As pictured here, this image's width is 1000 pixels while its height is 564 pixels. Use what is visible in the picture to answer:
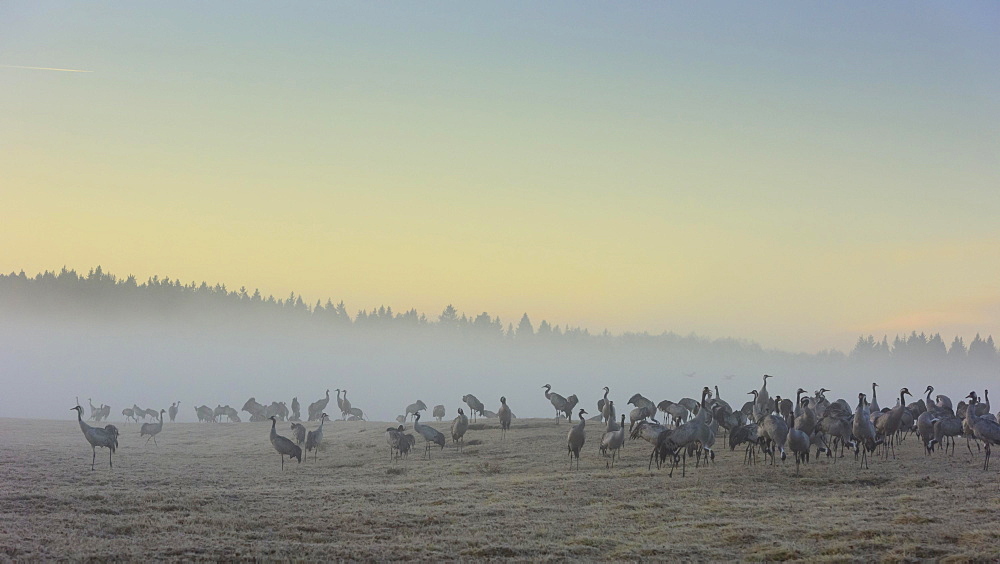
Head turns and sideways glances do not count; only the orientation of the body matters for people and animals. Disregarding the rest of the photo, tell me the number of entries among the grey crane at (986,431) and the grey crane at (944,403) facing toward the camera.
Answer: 0

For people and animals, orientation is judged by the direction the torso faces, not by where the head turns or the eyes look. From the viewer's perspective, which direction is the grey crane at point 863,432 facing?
toward the camera

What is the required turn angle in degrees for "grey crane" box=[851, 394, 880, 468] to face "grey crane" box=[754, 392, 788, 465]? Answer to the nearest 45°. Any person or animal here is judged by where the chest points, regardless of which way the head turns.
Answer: approximately 45° to its right

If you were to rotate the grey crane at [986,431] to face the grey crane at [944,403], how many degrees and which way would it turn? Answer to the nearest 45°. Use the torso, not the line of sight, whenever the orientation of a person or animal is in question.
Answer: approximately 90° to its right

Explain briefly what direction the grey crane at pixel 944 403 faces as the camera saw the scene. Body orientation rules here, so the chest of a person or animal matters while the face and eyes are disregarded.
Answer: facing to the left of the viewer

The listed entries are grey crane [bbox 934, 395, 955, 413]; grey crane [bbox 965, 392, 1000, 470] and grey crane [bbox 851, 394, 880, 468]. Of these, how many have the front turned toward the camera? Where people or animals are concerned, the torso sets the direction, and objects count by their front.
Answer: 1

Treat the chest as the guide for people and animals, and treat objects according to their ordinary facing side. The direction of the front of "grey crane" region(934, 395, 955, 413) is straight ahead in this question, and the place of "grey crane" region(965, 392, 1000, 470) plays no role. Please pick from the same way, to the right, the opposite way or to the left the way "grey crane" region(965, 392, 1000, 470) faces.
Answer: the same way

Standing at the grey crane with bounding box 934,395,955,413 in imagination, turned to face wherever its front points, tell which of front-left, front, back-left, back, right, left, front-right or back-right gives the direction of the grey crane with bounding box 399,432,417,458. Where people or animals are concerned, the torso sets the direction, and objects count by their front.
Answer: front-left

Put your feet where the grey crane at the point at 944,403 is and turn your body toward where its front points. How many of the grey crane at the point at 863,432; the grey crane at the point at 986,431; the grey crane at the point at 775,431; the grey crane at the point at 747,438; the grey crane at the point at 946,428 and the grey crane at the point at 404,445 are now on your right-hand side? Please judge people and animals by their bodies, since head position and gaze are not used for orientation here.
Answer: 0

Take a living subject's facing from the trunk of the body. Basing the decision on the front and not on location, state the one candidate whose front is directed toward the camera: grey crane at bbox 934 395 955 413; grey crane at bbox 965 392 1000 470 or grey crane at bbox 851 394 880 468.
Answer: grey crane at bbox 851 394 880 468

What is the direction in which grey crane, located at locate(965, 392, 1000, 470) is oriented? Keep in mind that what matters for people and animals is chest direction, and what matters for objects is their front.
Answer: to the viewer's left

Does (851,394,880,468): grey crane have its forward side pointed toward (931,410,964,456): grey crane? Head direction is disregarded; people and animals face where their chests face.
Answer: no

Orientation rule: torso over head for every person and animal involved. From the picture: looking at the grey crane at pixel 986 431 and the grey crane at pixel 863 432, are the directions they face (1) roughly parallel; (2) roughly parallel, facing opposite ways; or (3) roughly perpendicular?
roughly perpendicular
